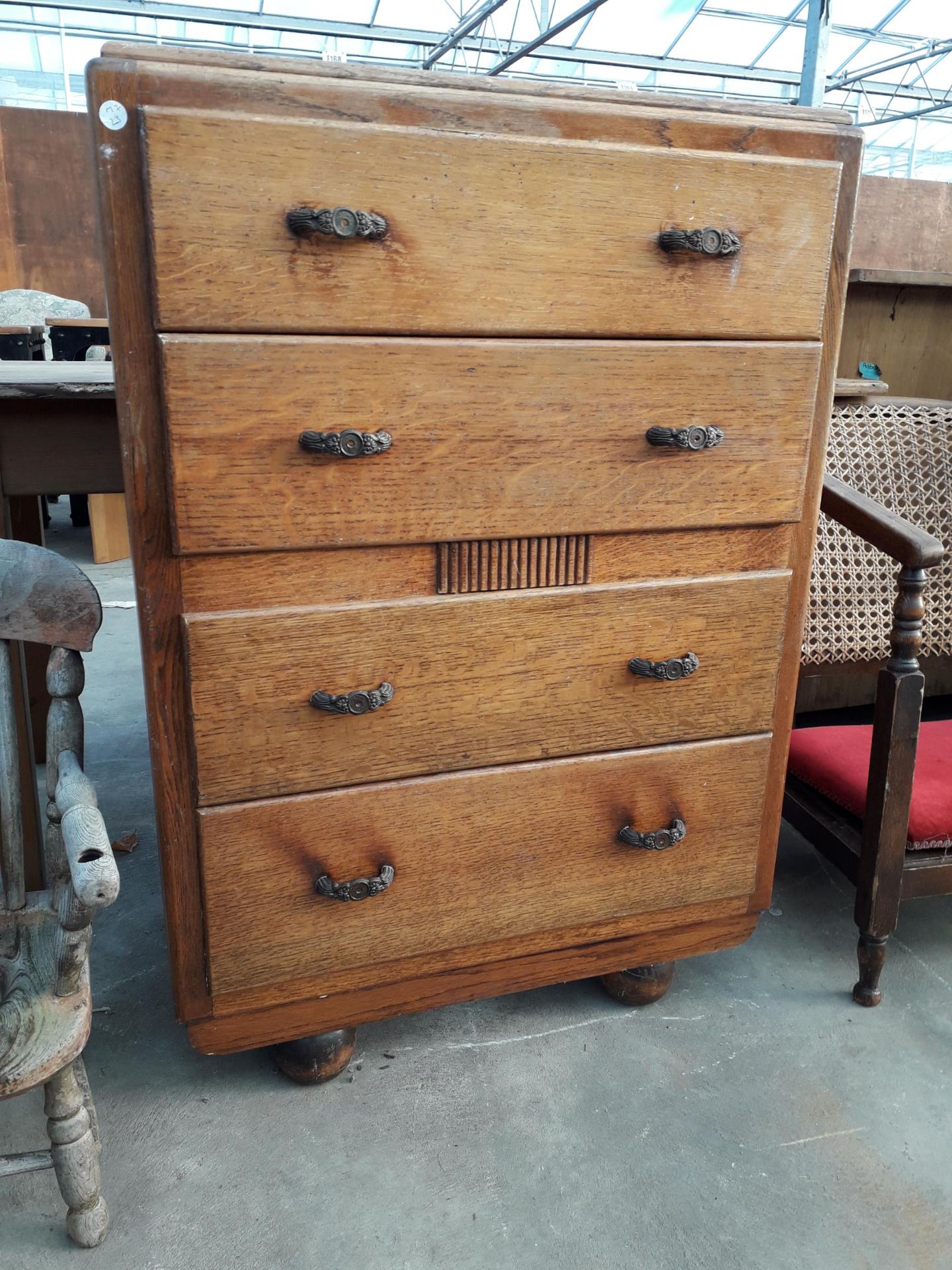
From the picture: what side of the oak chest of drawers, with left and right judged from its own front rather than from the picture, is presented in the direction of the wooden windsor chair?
right

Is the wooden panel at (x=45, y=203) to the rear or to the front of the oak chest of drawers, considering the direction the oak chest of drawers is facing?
to the rear

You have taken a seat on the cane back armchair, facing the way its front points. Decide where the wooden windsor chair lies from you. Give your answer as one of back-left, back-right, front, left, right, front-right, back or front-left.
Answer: right

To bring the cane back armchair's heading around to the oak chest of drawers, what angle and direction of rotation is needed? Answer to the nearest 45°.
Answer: approximately 90° to its right

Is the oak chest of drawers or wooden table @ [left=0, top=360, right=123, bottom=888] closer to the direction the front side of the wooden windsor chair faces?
the oak chest of drawers

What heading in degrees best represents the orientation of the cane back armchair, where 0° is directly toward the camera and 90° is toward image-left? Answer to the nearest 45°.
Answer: approximately 315°

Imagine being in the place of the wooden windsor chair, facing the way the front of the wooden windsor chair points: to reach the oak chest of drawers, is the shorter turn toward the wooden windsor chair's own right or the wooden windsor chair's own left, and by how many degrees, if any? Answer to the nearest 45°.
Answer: approximately 90° to the wooden windsor chair's own left

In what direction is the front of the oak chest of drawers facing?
toward the camera

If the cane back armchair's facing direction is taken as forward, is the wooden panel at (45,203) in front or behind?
behind

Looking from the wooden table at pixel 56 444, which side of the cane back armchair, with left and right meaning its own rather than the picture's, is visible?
right

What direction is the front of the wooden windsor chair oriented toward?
toward the camera

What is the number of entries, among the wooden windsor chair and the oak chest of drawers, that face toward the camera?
2
